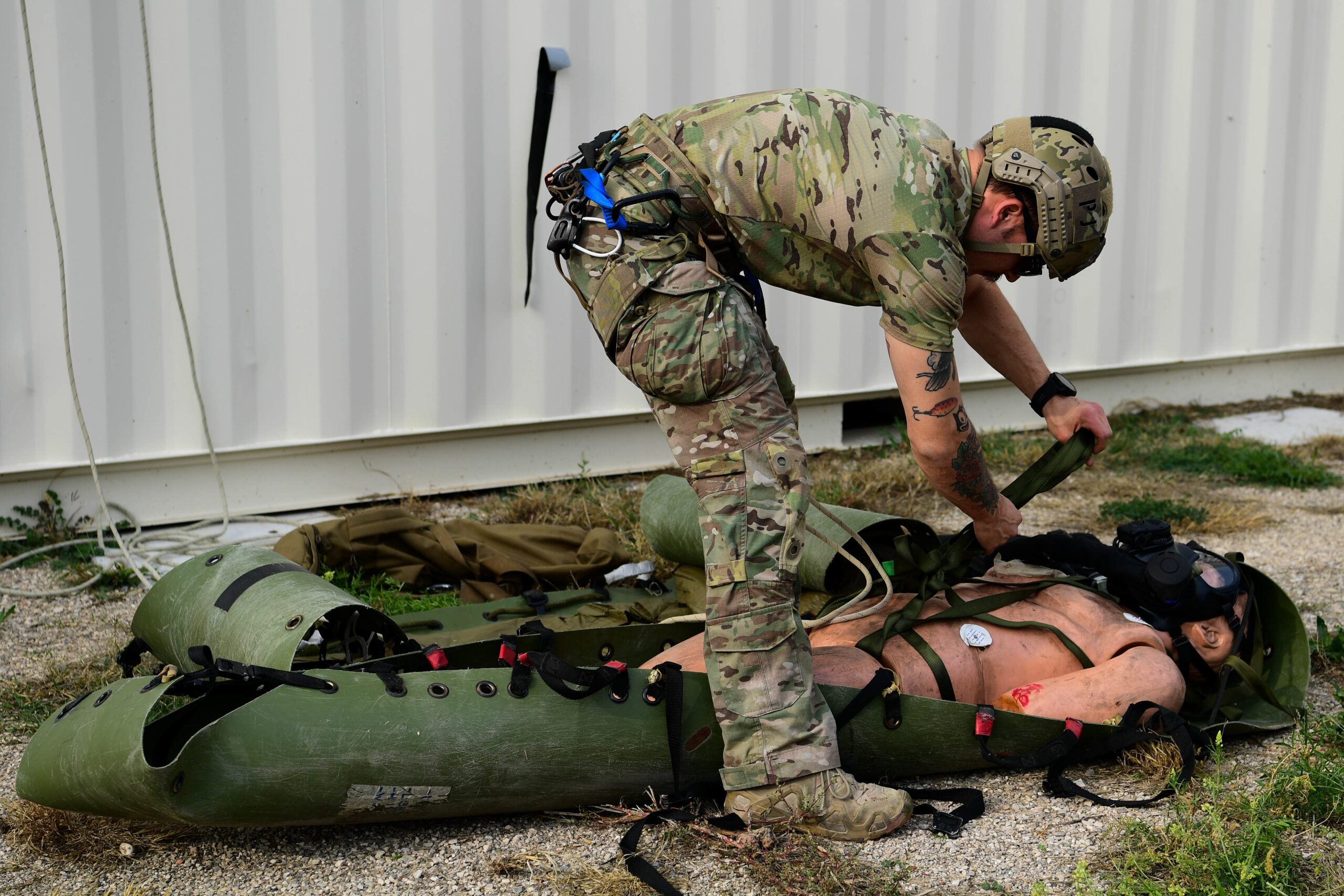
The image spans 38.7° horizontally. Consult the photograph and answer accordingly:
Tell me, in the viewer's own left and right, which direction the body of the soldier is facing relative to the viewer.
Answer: facing to the right of the viewer

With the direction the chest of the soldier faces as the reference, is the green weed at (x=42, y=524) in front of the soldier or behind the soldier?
behind

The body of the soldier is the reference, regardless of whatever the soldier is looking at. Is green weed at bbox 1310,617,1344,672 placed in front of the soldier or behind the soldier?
in front

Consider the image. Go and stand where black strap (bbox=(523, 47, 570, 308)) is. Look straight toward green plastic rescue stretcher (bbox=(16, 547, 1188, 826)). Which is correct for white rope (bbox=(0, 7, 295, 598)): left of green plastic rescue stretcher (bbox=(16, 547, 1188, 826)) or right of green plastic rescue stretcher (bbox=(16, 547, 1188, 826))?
right

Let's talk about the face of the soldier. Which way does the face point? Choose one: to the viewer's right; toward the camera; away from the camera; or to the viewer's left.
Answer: to the viewer's right

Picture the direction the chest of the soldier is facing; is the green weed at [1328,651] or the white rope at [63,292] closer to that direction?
the green weed
